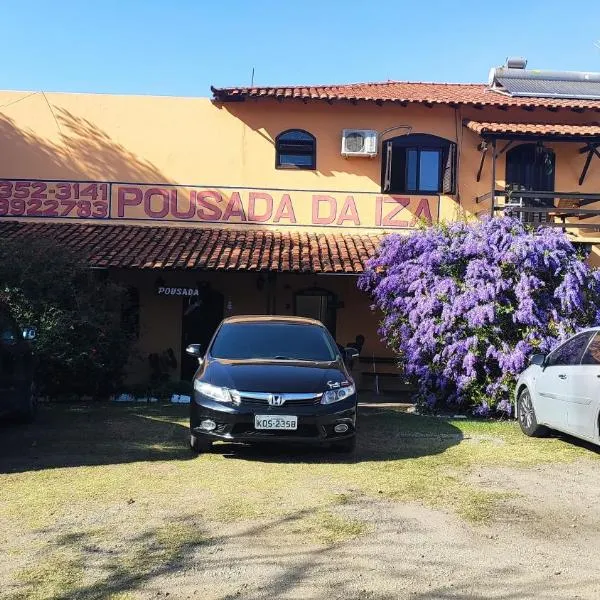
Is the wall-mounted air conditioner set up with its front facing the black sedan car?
yes

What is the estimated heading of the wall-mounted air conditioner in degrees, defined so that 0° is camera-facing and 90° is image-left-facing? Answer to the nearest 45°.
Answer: approximately 0°

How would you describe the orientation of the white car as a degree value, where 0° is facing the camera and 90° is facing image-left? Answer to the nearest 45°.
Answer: approximately 135°

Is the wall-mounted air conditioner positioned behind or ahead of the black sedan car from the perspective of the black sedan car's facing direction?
behind

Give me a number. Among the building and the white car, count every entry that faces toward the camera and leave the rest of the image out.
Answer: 1

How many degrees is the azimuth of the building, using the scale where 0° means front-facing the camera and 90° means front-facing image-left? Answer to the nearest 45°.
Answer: approximately 0°

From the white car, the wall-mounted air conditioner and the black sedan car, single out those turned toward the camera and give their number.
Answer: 2

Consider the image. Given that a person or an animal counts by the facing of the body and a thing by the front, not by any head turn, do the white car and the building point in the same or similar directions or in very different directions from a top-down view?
very different directions

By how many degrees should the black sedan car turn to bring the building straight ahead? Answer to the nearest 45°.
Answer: approximately 180°
